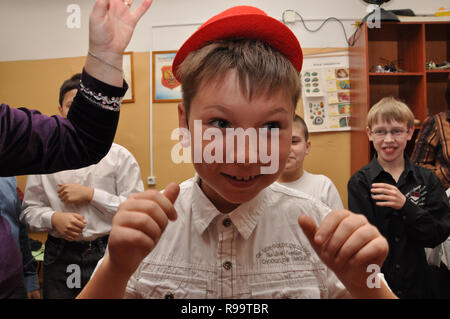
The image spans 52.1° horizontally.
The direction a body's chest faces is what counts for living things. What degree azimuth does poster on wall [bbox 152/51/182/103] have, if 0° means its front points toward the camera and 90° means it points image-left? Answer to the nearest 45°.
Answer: approximately 0°

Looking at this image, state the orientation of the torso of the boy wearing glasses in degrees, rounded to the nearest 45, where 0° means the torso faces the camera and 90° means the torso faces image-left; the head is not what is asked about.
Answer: approximately 0°

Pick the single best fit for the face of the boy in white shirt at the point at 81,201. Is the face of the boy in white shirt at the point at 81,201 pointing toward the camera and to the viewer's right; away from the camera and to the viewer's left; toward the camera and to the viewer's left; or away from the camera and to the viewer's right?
toward the camera and to the viewer's right

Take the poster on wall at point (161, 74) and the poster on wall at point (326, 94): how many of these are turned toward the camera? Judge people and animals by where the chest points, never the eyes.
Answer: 2
